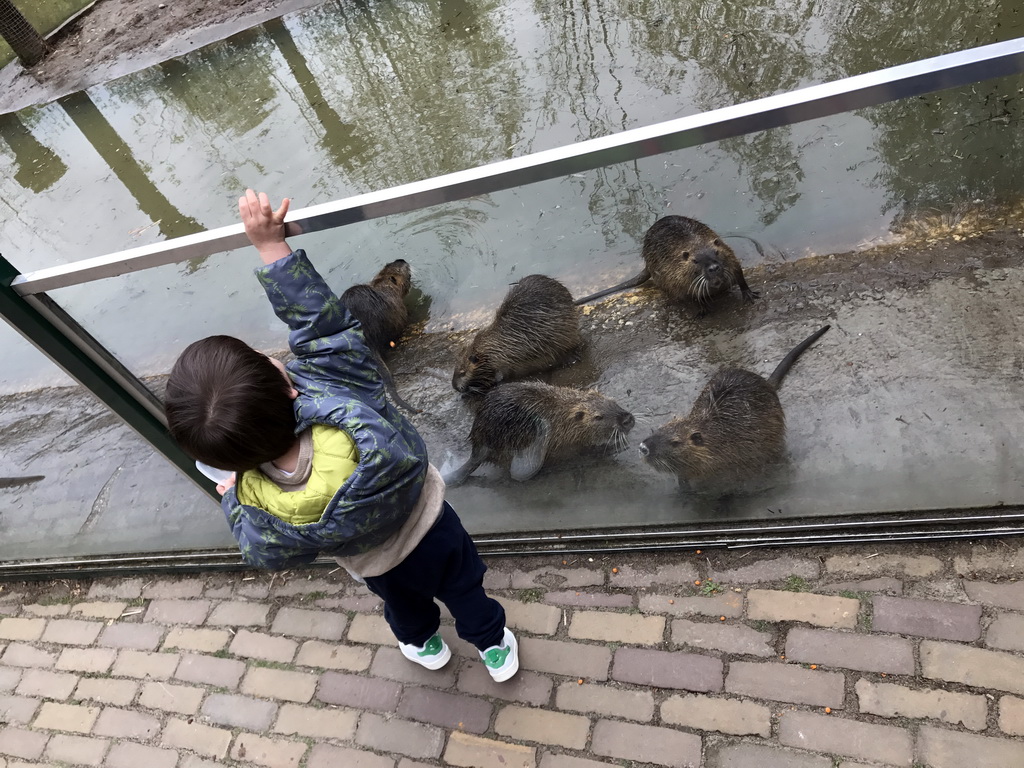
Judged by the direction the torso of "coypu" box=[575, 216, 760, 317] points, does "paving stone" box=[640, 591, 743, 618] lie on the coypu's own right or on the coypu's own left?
on the coypu's own right

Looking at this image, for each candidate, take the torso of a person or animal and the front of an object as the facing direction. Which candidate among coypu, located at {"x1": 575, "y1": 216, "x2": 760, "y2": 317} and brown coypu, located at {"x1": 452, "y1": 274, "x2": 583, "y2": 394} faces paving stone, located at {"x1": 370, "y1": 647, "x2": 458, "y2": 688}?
the brown coypu

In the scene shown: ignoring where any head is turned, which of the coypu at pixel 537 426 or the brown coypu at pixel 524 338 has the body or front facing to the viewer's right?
the coypu

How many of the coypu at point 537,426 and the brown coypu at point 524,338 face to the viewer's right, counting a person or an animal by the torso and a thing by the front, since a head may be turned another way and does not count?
1

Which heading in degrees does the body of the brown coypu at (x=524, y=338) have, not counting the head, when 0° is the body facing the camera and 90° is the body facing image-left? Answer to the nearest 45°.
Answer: approximately 45°

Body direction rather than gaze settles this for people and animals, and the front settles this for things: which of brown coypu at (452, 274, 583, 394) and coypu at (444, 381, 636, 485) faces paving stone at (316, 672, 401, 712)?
the brown coypu

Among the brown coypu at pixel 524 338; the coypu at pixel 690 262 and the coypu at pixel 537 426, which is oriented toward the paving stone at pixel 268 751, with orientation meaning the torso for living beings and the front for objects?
the brown coypu

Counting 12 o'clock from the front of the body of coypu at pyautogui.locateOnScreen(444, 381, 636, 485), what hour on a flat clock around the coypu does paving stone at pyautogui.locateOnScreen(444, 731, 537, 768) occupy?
The paving stone is roughly at 4 o'clock from the coypu.

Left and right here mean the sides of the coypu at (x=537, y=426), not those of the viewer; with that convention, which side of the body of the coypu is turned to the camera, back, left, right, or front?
right

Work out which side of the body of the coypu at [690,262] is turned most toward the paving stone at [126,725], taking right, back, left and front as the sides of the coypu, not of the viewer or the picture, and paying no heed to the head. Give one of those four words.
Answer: right

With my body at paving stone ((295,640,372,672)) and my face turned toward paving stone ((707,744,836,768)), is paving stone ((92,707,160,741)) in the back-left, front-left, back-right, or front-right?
back-right

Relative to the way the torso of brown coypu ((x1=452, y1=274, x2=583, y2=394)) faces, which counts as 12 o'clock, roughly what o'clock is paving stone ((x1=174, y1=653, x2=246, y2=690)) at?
The paving stone is roughly at 1 o'clock from the brown coypu.

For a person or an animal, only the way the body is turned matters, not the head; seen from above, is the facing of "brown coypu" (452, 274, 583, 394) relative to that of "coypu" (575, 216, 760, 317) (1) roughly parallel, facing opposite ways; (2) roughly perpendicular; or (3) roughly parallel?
roughly perpendicular

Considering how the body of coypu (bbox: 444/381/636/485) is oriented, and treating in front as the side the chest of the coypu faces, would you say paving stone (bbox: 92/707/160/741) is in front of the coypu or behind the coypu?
behind
